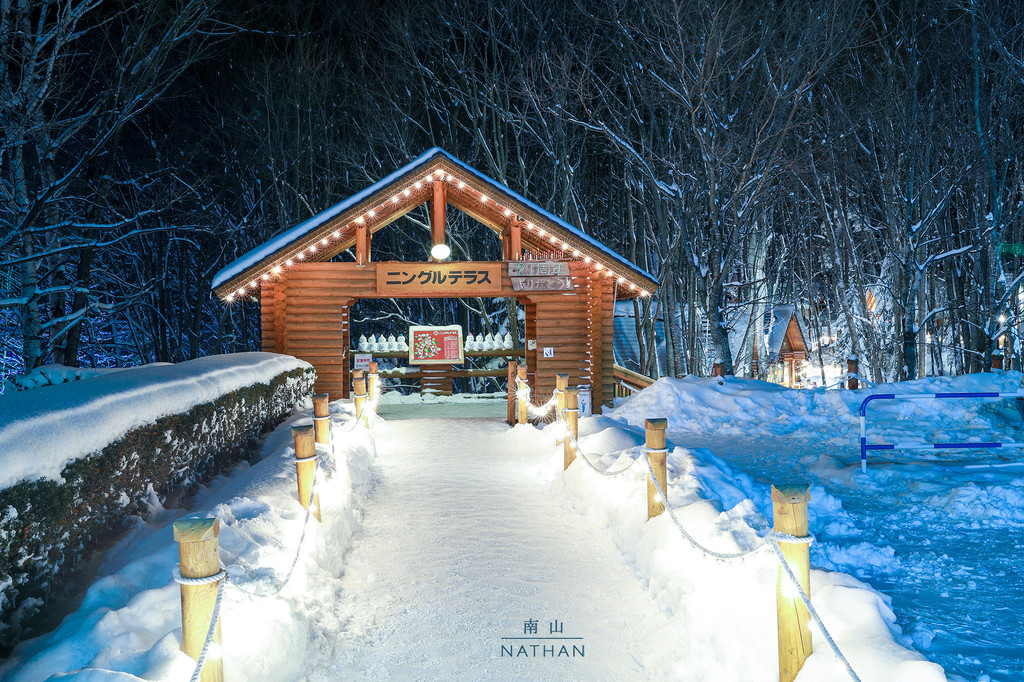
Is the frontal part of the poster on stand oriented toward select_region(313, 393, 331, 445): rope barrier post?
yes

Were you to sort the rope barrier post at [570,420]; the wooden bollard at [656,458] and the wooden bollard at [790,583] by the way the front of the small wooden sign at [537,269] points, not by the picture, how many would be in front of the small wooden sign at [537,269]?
3

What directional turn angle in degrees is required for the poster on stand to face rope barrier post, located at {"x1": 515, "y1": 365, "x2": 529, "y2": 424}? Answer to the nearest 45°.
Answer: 0° — it already faces it

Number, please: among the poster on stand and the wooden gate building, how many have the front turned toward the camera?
2

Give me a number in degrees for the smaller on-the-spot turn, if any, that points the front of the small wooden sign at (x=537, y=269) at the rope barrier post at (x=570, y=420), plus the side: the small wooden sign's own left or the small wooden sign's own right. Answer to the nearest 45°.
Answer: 0° — it already faces it

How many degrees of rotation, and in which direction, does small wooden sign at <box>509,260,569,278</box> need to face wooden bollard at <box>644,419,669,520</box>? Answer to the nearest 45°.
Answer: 0° — it already faces it

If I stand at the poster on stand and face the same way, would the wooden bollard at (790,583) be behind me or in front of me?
in front

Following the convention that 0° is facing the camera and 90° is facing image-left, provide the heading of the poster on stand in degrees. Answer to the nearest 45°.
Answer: approximately 0°

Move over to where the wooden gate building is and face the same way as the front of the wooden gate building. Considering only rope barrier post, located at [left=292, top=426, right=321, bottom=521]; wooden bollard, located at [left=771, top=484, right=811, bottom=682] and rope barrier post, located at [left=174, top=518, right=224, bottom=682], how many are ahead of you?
3

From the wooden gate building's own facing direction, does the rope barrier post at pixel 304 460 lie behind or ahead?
ahead
